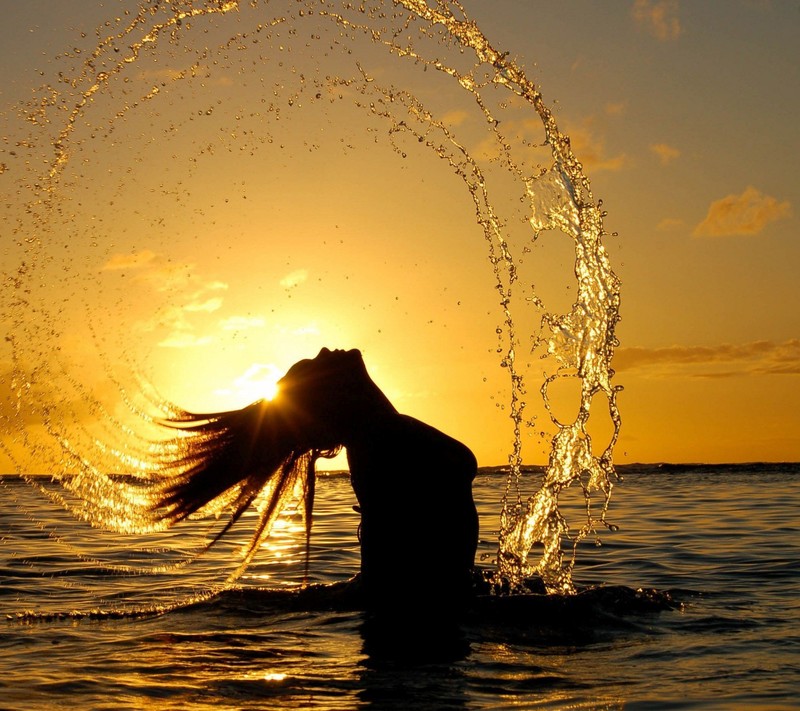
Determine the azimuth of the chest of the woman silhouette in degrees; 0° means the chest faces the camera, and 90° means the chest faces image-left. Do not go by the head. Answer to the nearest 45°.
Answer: approximately 270°
